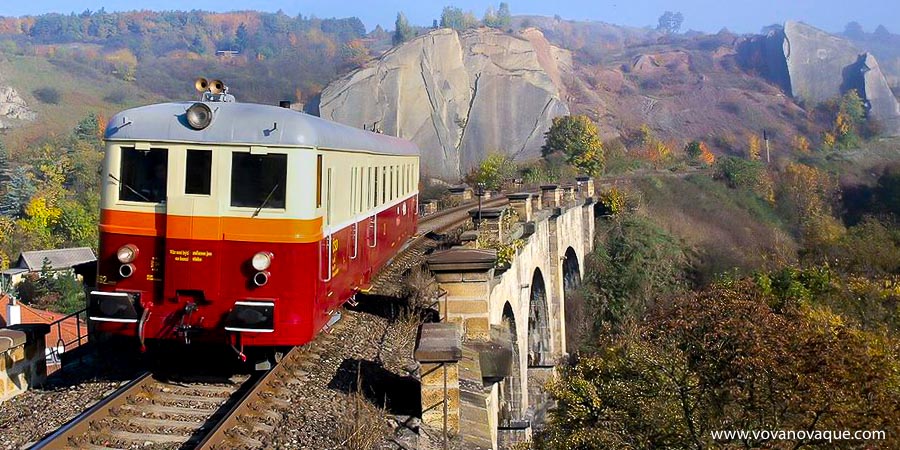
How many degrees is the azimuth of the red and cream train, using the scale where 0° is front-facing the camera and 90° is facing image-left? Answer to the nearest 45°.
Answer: approximately 45°

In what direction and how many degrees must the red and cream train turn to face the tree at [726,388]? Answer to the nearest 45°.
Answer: approximately 135° to its left

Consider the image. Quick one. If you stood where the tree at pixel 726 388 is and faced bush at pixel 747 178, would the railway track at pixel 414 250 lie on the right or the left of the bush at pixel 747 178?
left

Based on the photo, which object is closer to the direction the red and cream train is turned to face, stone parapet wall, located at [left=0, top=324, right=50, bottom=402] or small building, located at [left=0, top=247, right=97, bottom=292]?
the stone parapet wall

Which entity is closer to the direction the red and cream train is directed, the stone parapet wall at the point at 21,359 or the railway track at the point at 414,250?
the stone parapet wall

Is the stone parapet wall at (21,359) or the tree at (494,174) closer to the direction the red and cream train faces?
the stone parapet wall

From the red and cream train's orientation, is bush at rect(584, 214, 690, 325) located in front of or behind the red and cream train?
behind

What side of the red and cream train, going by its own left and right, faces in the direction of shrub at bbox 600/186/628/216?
back

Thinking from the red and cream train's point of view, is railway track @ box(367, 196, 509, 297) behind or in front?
behind

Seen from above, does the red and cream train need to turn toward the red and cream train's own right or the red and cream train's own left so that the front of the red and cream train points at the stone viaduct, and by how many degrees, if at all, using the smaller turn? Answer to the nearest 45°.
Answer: approximately 180°

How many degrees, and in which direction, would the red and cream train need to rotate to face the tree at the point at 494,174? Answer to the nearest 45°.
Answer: approximately 135° to its right

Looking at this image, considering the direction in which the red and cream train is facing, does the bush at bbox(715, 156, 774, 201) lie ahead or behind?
behind
